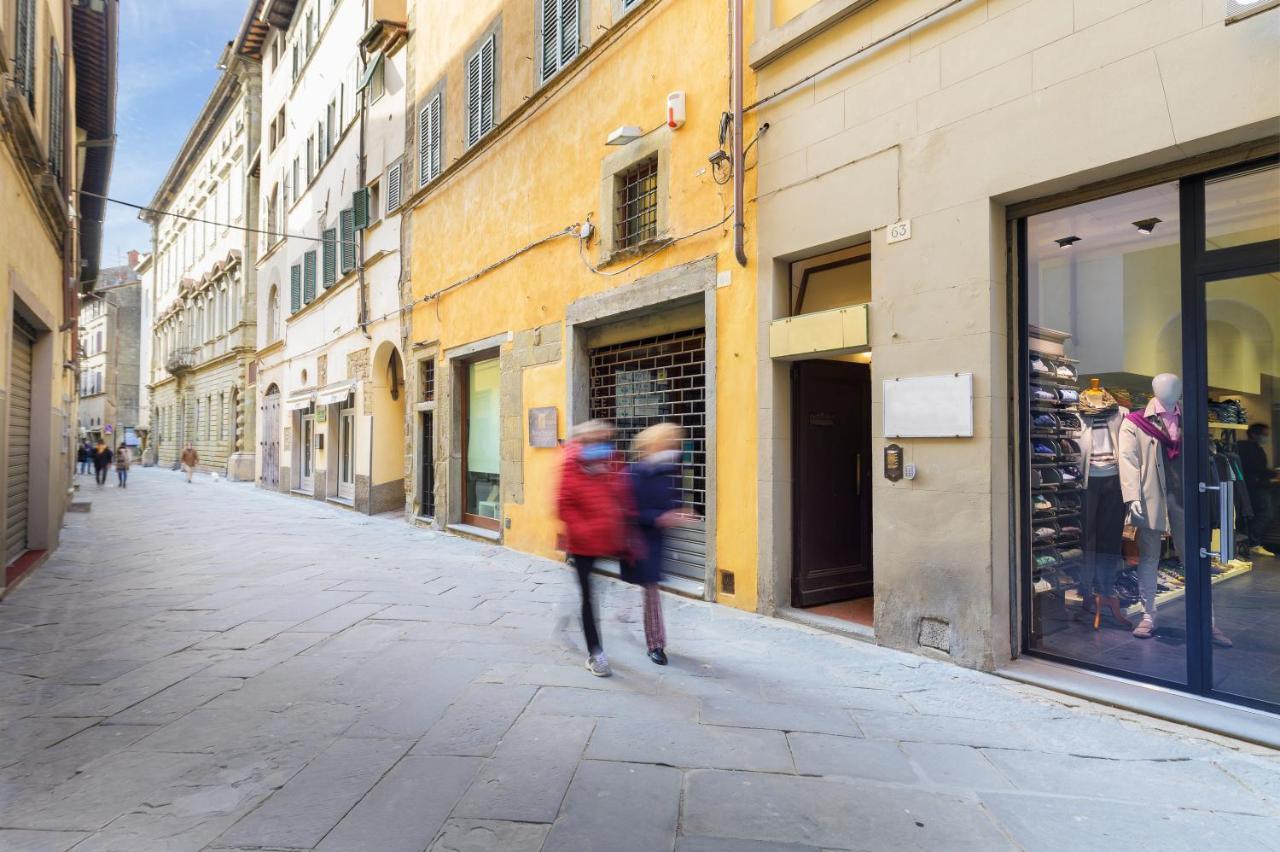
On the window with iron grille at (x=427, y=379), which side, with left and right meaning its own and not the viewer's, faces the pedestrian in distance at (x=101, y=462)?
right

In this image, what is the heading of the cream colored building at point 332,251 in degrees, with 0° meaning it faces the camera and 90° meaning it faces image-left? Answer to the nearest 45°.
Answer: approximately 45°

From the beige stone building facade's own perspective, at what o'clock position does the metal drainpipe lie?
The metal drainpipe is roughly at 2 o'clock from the beige stone building facade.

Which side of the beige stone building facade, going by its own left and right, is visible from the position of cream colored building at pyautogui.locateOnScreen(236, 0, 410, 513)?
right

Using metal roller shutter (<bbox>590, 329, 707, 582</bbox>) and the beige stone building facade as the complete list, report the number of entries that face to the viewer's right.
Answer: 0

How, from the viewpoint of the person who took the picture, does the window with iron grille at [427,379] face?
facing the viewer and to the left of the viewer

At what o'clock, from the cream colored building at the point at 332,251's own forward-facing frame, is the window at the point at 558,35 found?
The window is roughly at 10 o'clock from the cream colored building.

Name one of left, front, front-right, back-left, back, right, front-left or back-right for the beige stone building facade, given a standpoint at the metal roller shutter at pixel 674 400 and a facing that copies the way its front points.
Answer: left

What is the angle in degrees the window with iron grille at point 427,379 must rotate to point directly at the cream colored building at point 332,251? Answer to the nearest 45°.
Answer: approximately 135° to its right

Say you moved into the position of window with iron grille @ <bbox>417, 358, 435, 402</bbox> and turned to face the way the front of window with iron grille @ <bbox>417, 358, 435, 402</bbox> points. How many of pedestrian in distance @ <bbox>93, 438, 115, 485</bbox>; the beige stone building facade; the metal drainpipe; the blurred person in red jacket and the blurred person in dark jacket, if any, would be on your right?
1

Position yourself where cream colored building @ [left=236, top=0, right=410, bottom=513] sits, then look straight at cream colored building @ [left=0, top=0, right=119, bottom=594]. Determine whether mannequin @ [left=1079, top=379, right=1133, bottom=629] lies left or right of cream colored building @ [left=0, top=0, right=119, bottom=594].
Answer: left

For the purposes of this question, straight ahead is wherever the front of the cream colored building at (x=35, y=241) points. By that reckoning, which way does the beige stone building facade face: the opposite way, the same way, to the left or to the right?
the opposite way

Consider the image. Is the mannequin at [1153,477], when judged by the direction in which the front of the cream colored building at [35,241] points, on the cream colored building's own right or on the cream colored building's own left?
on the cream colored building's own right

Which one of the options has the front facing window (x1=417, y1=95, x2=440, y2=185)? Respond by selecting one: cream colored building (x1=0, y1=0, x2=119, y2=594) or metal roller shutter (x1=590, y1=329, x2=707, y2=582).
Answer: the cream colored building

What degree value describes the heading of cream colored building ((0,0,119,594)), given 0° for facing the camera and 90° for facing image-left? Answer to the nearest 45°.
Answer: approximately 270°
